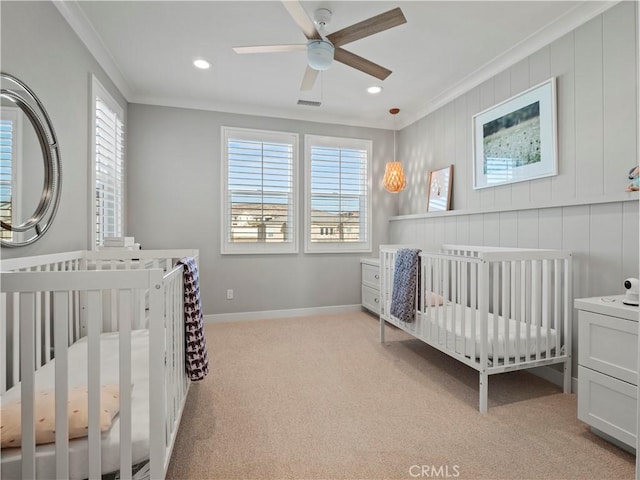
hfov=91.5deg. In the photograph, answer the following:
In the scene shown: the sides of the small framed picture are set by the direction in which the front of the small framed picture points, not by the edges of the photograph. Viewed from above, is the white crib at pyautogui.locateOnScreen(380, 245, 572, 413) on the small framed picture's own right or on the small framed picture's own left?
on the small framed picture's own left

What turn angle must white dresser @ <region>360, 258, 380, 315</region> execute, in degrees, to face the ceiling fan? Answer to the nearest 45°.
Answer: approximately 45° to its left

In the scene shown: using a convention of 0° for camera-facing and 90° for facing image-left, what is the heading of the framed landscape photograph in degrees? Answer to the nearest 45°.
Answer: approximately 45°

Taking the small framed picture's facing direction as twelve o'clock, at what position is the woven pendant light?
The woven pendant light is roughly at 2 o'clock from the small framed picture.

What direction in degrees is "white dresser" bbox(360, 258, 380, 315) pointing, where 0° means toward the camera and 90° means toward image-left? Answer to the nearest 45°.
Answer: approximately 45°

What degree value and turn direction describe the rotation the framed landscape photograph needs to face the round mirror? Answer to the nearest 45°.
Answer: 0° — it already faces it

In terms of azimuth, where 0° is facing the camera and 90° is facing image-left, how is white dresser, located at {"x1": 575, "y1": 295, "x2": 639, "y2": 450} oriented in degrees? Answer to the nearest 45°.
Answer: approximately 45°

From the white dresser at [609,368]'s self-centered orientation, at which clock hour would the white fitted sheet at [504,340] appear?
The white fitted sheet is roughly at 2 o'clock from the white dresser.

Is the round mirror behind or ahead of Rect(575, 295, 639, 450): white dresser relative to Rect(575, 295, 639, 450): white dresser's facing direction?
ahead
